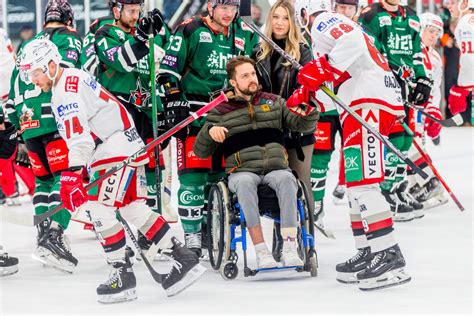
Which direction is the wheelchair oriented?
toward the camera

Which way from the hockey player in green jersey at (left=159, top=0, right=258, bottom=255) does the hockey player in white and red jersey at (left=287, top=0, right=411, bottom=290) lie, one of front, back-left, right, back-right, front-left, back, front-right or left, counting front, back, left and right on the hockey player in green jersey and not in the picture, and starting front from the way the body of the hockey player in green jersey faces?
front

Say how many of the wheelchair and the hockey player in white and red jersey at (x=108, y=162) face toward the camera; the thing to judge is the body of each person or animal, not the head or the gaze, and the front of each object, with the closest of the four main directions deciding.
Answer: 1

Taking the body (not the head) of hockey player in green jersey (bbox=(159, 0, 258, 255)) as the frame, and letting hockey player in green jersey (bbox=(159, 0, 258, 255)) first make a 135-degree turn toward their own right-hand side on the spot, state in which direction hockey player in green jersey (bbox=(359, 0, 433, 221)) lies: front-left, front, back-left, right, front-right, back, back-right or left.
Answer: back-right

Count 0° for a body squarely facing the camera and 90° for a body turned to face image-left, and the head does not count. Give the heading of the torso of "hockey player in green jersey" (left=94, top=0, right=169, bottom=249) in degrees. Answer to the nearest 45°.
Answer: approximately 315°

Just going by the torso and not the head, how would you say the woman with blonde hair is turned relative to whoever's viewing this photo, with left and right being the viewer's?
facing the viewer

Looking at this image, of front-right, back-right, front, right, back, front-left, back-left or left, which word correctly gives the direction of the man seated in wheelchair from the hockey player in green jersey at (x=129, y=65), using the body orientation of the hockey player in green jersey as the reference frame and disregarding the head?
front

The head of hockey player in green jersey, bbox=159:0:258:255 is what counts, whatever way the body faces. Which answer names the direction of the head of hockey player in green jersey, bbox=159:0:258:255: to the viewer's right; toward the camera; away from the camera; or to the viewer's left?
toward the camera

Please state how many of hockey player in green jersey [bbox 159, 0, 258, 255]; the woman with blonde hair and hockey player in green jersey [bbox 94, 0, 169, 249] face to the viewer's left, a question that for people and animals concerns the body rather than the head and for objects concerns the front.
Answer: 0
